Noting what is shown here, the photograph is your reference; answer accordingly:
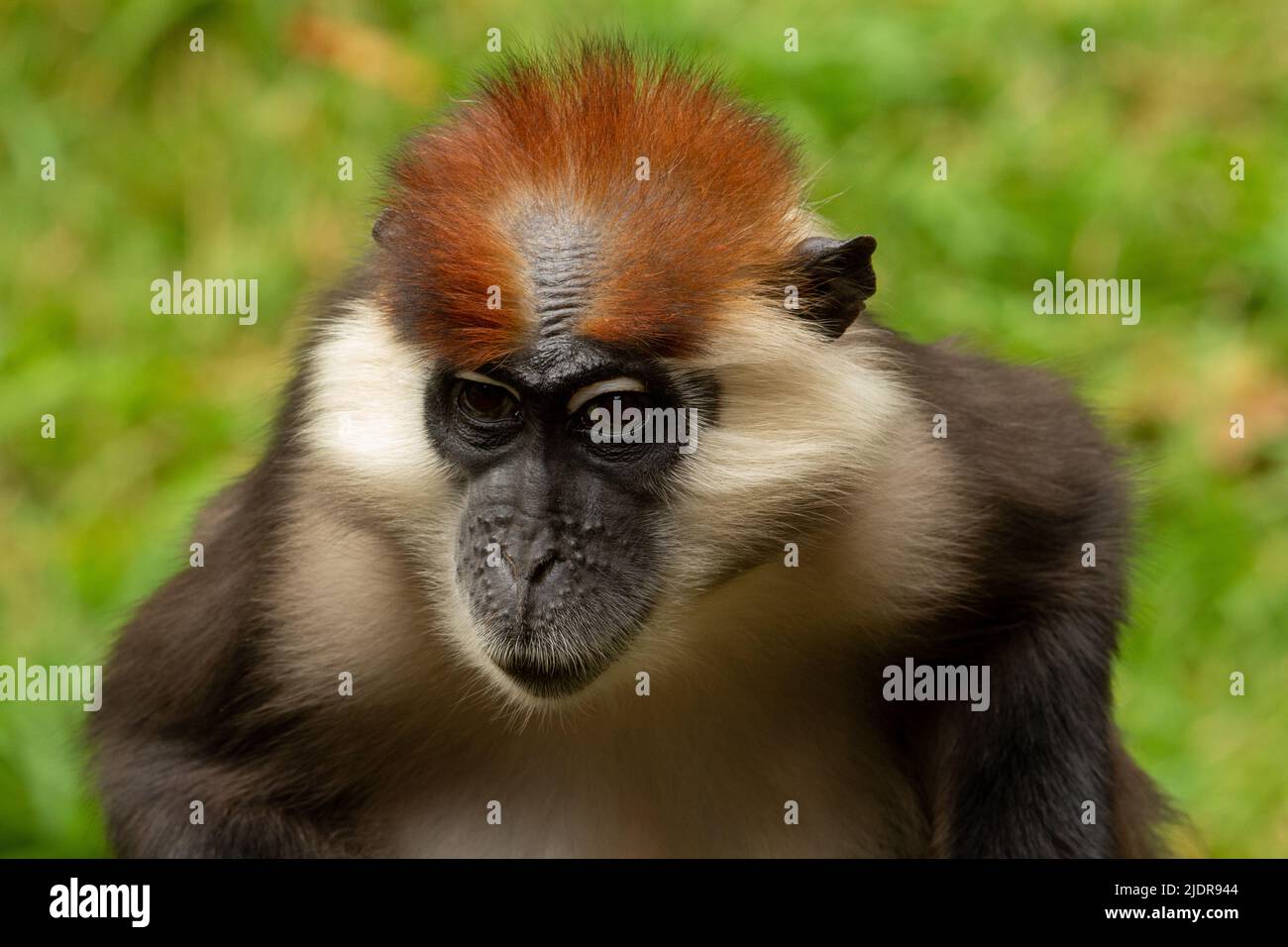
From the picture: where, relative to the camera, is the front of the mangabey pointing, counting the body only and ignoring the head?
toward the camera
